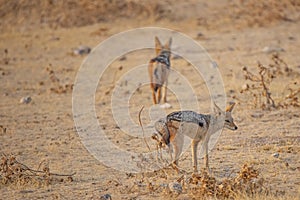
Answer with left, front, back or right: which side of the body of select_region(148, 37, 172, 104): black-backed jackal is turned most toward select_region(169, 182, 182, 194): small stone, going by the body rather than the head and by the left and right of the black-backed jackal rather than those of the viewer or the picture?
back

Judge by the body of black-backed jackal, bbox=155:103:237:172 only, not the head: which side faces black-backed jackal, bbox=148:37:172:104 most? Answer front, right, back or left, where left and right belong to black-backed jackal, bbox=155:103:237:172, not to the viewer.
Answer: left

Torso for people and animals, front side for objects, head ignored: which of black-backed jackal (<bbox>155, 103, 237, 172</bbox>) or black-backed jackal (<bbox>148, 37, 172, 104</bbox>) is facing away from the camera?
black-backed jackal (<bbox>148, 37, 172, 104</bbox>)

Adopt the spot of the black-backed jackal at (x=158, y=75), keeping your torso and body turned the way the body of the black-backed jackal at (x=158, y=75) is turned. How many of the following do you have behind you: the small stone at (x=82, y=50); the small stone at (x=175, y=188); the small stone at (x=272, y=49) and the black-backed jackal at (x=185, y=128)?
2

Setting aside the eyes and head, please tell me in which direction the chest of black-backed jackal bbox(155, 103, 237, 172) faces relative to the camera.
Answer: to the viewer's right

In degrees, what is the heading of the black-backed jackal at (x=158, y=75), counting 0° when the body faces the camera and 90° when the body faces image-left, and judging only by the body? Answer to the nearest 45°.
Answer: approximately 180°

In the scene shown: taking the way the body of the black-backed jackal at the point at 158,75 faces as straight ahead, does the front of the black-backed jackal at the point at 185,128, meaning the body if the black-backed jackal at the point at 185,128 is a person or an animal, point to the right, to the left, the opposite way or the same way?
to the right

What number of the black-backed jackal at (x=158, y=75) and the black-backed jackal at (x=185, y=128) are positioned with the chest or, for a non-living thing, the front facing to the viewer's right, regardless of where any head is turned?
1

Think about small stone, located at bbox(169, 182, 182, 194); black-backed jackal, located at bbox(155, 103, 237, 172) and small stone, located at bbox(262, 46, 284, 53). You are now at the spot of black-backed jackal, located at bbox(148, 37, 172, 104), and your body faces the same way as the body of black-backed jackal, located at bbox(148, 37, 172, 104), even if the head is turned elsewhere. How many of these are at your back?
2
